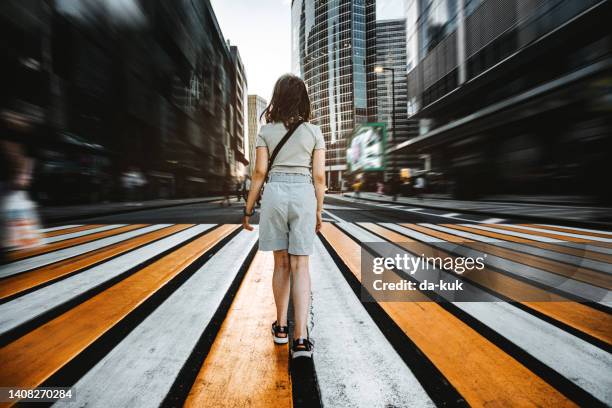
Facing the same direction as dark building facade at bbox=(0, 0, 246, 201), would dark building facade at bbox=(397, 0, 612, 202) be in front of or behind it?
in front

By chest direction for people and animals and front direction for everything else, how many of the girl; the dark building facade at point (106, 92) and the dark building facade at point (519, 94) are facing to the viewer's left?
1

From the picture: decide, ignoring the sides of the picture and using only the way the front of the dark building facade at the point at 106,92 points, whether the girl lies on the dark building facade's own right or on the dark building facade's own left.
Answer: on the dark building facade's own right

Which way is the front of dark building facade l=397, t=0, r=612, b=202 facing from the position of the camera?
facing to the left of the viewer

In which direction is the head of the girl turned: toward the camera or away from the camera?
away from the camera

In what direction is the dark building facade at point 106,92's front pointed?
to the viewer's right

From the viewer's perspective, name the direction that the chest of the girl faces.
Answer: away from the camera

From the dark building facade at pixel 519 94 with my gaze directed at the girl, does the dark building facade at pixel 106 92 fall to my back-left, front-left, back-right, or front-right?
front-right

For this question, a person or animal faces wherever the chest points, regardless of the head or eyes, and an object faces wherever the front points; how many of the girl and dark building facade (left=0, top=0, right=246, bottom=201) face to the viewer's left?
0

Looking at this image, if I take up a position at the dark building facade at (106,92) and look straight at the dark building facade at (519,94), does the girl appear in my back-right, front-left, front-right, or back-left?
front-right

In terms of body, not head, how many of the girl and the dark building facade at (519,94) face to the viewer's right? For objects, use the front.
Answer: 0

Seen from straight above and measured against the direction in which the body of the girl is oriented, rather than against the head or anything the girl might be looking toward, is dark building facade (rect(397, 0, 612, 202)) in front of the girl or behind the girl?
in front

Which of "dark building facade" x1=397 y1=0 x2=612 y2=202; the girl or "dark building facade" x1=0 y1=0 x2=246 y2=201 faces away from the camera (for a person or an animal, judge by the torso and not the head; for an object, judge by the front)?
the girl
